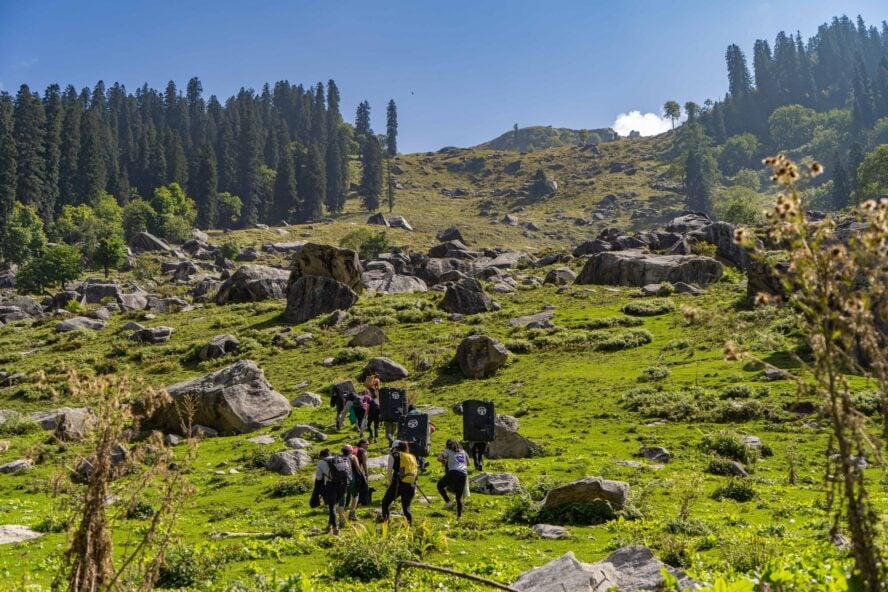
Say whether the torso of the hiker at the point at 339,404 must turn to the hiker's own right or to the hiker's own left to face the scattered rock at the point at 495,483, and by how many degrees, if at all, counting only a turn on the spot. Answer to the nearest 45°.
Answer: approximately 180°

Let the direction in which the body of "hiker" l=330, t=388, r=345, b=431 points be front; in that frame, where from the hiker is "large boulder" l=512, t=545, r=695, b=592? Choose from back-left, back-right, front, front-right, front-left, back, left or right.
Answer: back

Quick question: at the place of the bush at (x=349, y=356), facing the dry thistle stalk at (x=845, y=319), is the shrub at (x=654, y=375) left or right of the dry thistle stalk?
left

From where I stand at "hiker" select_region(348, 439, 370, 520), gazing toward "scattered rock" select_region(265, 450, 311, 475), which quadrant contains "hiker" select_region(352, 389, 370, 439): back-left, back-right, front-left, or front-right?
front-right

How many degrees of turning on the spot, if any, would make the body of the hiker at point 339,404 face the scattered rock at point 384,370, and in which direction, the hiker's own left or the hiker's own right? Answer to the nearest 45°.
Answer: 0° — they already face it

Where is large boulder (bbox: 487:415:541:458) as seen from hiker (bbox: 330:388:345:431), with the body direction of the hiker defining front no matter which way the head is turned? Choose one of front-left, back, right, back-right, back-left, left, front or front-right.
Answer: back-right

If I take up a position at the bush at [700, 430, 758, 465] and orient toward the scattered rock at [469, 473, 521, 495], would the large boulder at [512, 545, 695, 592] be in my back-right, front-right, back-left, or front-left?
front-left

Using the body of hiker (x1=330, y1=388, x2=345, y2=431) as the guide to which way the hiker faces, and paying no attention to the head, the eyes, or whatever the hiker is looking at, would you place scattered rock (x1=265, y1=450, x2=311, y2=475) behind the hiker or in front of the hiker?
behind

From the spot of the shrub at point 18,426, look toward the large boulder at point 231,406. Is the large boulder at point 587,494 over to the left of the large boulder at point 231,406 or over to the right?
right

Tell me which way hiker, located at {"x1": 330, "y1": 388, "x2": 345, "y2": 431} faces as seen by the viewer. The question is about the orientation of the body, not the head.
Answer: away from the camera

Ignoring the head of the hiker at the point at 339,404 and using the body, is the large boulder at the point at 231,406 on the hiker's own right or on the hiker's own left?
on the hiker's own left

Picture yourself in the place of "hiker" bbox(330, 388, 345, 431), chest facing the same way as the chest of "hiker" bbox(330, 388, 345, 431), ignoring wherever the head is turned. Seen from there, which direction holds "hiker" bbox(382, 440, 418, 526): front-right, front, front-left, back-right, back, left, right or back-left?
back

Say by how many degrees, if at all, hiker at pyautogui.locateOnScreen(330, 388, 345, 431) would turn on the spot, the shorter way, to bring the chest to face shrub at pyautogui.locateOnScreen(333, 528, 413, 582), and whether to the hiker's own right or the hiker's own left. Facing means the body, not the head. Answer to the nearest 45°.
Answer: approximately 180°

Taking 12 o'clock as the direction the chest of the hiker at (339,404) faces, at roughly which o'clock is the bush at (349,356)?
The bush is roughly at 12 o'clock from the hiker.

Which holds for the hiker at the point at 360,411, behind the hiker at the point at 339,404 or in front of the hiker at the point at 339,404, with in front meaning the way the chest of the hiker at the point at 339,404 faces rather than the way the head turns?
behind
